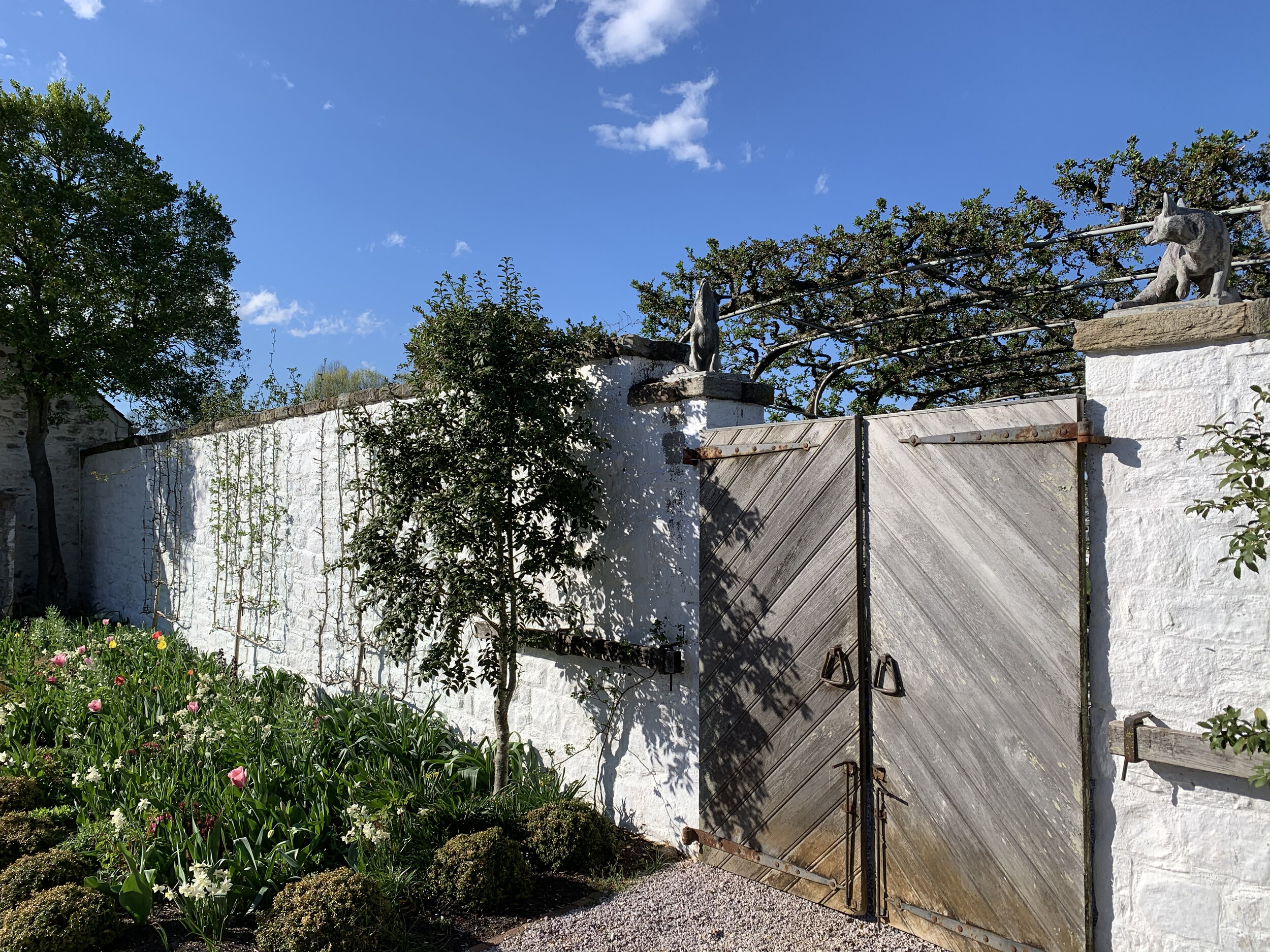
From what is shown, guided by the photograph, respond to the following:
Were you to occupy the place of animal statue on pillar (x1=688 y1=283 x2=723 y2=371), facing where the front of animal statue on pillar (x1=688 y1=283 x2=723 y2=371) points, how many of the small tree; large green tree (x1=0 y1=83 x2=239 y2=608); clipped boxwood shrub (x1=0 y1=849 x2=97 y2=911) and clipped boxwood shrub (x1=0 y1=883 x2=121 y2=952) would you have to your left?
0

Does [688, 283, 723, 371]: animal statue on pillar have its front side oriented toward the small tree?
no

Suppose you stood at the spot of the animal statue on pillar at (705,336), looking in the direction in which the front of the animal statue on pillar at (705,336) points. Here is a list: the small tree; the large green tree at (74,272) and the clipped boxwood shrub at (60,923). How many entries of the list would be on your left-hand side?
0

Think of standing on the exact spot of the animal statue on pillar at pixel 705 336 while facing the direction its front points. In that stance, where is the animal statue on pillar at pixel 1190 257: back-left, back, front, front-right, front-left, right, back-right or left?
front-left

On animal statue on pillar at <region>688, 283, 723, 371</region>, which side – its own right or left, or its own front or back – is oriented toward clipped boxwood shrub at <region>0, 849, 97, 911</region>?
right
